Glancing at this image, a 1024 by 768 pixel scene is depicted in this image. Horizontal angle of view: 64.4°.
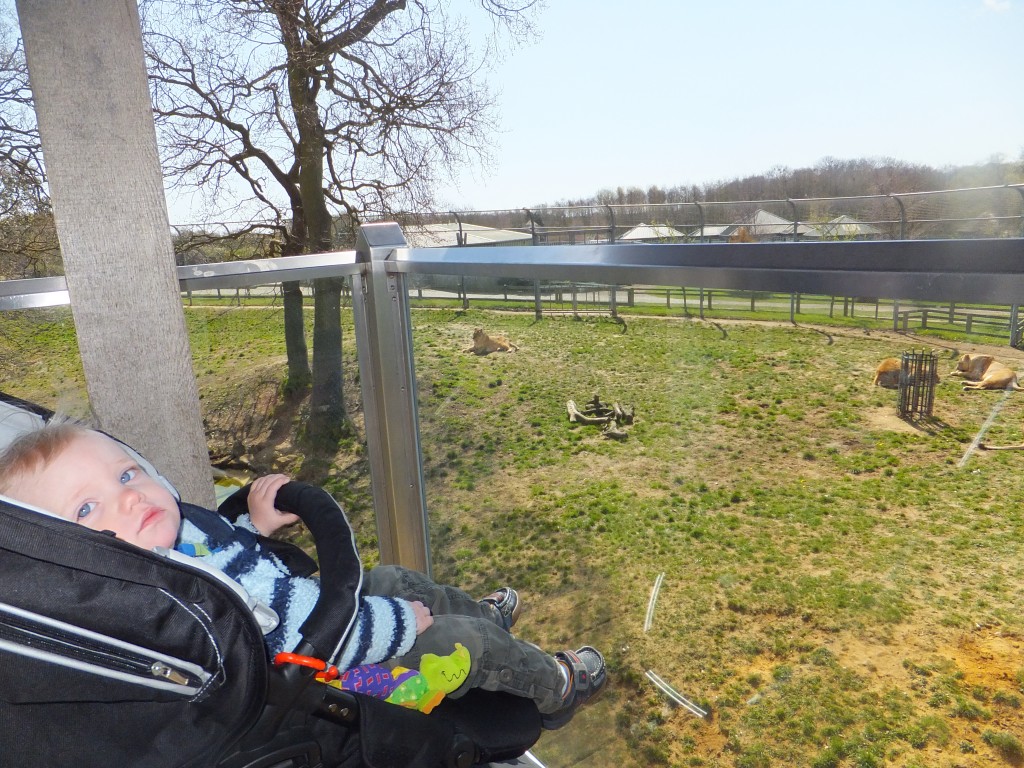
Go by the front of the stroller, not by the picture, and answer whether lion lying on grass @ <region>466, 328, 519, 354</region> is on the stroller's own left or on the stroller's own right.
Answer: on the stroller's own left

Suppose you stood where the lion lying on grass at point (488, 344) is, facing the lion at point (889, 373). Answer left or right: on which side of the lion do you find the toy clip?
right

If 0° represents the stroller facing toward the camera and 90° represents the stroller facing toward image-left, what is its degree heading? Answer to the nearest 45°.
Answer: approximately 270°
